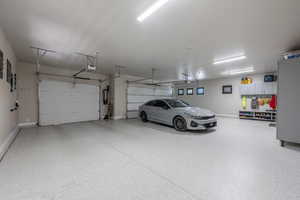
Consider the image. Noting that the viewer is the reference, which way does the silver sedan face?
facing the viewer and to the right of the viewer

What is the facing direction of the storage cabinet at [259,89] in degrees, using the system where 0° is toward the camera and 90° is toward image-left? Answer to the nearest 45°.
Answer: approximately 0°

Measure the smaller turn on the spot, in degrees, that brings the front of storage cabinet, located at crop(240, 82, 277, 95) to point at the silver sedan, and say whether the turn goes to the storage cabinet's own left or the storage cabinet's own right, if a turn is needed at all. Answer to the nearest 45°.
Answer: approximately 45° to the storage cabinet's own right

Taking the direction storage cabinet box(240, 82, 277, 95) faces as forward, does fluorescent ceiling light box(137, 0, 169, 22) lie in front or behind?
in front

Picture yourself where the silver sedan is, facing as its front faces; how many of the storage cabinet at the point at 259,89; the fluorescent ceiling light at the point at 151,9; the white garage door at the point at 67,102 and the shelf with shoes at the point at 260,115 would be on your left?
2

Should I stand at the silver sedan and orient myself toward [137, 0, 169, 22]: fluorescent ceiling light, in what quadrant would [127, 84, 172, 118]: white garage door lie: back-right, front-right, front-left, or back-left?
back-right

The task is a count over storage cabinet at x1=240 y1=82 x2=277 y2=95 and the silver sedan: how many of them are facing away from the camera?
0

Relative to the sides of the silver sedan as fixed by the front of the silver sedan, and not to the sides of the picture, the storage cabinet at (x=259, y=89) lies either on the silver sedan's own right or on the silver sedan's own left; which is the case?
on the silver sedan's own left

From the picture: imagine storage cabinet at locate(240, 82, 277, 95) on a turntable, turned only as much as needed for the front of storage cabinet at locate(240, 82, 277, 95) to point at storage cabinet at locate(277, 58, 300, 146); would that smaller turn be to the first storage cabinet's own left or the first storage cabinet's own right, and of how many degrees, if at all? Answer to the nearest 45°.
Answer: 0° — it already faces it

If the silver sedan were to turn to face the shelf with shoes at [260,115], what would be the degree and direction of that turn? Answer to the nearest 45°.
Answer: approximately 90° to its left

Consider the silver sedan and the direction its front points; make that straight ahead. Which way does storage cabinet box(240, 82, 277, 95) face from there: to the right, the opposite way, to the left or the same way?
to the right

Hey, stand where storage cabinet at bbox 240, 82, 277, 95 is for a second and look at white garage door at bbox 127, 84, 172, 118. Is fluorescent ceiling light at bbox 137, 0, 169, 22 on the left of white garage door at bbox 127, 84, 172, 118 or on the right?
left

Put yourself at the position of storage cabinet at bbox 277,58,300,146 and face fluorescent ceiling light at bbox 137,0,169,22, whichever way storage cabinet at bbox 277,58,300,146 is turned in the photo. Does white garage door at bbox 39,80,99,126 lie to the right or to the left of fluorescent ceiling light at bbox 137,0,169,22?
right
